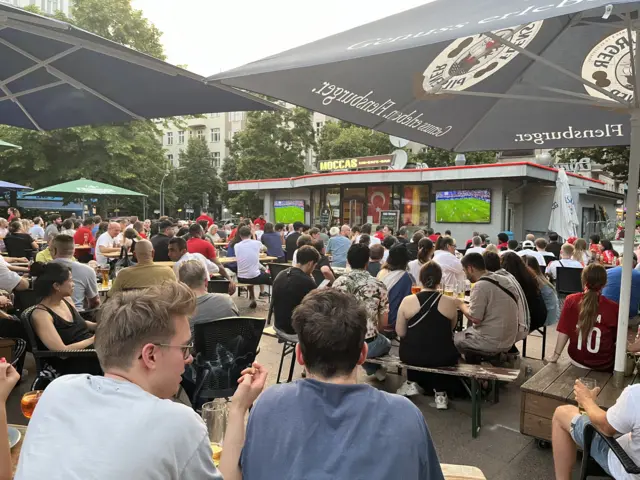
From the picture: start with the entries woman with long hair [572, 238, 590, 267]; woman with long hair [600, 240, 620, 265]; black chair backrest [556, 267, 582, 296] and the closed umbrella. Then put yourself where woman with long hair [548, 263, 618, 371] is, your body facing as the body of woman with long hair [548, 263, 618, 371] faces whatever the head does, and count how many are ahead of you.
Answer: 4

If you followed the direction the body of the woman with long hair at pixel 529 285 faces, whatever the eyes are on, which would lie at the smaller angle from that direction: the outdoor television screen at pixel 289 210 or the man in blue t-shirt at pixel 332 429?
the outdoor television screen

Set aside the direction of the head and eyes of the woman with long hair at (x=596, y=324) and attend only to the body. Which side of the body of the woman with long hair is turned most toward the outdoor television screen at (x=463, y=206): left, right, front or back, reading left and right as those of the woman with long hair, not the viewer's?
front

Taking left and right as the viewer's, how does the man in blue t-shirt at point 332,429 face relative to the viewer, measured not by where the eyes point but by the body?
facing away from the viewer

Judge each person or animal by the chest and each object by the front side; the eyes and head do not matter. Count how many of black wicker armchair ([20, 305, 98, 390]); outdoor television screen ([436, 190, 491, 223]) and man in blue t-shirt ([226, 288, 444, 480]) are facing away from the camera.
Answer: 1

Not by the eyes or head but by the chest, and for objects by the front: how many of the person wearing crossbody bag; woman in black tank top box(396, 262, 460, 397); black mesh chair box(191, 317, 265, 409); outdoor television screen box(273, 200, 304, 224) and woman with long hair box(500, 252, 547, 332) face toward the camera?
1

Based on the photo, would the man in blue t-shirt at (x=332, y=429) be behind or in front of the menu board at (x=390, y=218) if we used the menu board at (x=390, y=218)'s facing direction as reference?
in front

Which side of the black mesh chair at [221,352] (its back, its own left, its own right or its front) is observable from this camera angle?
back

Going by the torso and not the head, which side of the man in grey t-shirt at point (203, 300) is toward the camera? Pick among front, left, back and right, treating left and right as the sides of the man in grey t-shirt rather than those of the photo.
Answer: back

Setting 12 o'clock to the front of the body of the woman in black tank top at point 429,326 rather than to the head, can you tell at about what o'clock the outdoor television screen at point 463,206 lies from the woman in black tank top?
The outdoor television screen is roughly at 12 o'clock from the woman in black tank top.

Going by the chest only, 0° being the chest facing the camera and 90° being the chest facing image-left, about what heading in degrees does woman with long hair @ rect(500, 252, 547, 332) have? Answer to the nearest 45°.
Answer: approximately 135°

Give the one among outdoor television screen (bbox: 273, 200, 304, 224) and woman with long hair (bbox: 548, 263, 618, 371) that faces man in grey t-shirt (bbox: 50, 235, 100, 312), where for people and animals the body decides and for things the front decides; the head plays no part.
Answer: the outdoor television screen

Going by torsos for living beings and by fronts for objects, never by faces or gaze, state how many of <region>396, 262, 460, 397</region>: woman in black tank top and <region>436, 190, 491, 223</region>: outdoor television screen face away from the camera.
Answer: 1

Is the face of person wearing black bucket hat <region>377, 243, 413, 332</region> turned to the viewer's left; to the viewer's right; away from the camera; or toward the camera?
away from the camera

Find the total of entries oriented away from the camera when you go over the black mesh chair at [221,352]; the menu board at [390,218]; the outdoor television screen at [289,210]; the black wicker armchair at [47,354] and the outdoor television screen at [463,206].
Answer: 1

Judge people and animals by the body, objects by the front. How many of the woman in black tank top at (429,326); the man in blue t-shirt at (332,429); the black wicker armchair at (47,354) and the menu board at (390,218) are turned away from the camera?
2

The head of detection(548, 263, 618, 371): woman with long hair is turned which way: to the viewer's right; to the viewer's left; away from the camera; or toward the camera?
away from the camera

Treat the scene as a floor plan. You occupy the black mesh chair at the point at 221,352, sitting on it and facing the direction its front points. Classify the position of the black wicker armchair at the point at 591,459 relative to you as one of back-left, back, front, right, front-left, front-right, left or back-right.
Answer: back-right
